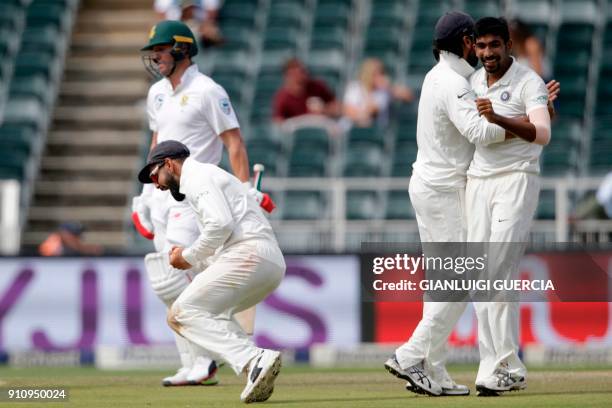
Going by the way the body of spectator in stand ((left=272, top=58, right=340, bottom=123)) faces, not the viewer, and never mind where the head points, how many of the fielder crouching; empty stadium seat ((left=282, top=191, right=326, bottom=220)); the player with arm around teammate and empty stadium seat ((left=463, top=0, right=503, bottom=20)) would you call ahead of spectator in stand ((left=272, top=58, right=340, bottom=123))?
3

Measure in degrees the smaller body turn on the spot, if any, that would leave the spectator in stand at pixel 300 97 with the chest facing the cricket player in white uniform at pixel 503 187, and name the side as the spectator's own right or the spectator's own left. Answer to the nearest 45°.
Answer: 0° — they already face them

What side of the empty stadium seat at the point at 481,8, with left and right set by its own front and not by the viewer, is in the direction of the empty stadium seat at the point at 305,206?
front

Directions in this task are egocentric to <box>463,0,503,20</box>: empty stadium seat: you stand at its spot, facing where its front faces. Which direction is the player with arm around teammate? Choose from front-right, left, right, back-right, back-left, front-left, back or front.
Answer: front

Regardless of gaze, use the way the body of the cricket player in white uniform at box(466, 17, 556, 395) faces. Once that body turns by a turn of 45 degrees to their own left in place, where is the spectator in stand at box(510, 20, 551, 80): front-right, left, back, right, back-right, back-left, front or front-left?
back

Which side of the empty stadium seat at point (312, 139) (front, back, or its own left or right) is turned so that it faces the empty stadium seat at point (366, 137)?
left

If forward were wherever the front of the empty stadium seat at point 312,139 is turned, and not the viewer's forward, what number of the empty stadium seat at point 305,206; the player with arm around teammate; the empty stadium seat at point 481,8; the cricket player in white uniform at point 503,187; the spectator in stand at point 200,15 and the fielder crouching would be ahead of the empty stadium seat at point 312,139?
4

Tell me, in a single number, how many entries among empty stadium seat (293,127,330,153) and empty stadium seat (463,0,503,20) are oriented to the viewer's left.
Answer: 0

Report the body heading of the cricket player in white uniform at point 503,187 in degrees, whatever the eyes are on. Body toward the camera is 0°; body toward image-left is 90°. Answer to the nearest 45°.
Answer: approximately 45°

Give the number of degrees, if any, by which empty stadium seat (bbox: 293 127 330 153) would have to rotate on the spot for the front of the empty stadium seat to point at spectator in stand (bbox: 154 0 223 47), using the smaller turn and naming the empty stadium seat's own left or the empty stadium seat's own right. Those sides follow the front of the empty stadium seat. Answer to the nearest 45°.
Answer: approximately 135° to the empty stadium seat's own right

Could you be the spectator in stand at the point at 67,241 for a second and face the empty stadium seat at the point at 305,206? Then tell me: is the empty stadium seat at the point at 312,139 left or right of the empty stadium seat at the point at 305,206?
left

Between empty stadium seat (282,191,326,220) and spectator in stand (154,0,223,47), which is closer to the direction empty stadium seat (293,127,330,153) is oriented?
the empty stadium seat

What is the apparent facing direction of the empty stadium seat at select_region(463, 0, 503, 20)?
toward the camera

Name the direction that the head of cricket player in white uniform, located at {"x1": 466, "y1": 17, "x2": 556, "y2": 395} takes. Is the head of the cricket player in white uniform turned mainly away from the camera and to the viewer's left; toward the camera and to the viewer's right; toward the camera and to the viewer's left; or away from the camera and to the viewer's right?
toward the camera and to the viewer's left

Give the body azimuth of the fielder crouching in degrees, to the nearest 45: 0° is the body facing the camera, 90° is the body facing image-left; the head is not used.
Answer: approximately 90°

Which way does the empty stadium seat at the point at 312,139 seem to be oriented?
toward the camera

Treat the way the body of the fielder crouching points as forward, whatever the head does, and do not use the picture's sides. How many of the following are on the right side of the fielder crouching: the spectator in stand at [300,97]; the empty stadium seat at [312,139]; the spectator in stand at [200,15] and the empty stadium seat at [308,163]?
4

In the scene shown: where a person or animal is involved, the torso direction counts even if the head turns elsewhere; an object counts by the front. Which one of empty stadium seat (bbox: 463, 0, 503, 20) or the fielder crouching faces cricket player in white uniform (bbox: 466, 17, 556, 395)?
the empty stadium seat
